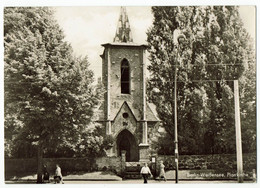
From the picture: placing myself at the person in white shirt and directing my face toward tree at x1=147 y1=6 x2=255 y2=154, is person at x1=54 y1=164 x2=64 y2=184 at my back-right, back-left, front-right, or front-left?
back-left
